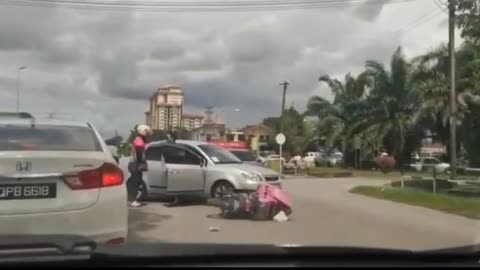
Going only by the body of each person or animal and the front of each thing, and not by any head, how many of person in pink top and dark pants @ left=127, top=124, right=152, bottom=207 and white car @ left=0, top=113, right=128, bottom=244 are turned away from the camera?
1

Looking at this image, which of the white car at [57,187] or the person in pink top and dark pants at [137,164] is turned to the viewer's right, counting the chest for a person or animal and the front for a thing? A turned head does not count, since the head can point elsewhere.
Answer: the person in pink top and dark pants

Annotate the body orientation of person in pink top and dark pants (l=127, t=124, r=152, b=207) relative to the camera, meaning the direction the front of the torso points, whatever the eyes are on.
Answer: to the viewer's right

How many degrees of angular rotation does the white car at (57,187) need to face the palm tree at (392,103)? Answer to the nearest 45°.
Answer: approximately 45° to its right

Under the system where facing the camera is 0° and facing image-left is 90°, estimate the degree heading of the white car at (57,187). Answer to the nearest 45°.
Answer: approximately 180°

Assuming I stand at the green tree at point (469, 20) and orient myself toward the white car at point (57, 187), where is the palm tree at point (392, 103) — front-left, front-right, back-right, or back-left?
back-right

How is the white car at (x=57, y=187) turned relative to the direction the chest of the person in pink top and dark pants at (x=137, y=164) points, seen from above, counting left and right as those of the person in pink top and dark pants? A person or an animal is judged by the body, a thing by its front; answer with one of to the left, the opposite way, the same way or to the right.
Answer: to the left

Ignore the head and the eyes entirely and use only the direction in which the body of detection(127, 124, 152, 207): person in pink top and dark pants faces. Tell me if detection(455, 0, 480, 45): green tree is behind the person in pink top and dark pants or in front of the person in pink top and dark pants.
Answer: in front

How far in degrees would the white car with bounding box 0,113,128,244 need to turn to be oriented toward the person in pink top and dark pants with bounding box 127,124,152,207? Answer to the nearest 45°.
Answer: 0° — it already faces them

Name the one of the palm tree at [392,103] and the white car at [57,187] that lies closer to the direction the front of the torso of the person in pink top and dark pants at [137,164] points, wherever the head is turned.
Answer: the palm tree

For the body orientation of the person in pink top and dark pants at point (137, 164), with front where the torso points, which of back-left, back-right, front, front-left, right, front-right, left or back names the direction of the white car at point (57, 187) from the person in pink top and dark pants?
right
